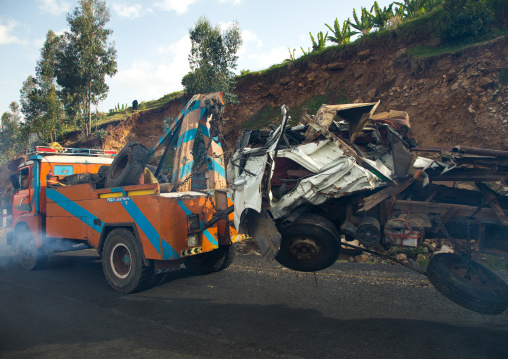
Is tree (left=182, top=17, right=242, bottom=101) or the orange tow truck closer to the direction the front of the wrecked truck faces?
the orange tow truck

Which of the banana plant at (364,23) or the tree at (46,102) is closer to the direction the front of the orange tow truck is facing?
the tree

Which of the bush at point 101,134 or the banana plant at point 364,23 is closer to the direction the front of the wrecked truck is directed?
the bush

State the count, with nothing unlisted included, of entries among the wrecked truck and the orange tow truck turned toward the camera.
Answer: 0

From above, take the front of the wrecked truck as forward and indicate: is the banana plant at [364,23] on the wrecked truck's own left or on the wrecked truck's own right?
on the wrecked truck's own right

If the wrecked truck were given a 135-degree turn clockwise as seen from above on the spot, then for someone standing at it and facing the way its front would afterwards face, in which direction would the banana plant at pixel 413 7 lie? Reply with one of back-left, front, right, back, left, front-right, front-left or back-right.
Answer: front-left

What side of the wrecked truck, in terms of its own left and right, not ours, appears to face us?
left

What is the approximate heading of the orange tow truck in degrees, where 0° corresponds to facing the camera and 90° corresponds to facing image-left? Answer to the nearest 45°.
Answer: approximately 135°

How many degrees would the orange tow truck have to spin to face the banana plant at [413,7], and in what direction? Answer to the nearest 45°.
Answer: approximately 90° to its right

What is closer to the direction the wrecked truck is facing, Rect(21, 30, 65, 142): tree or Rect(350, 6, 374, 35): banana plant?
the tree

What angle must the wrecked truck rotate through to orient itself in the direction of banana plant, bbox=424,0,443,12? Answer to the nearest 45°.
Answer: approximately 90° to its right

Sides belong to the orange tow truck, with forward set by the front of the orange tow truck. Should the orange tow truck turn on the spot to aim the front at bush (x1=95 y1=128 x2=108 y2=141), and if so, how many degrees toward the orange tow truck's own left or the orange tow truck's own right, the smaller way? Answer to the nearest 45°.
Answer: approximately 45° to the orange tow truck's own right

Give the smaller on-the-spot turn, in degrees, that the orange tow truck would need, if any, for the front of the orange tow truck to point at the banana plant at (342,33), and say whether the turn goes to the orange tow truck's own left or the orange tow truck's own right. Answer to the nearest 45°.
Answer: approximately 90° to the orange tow truck's own right
